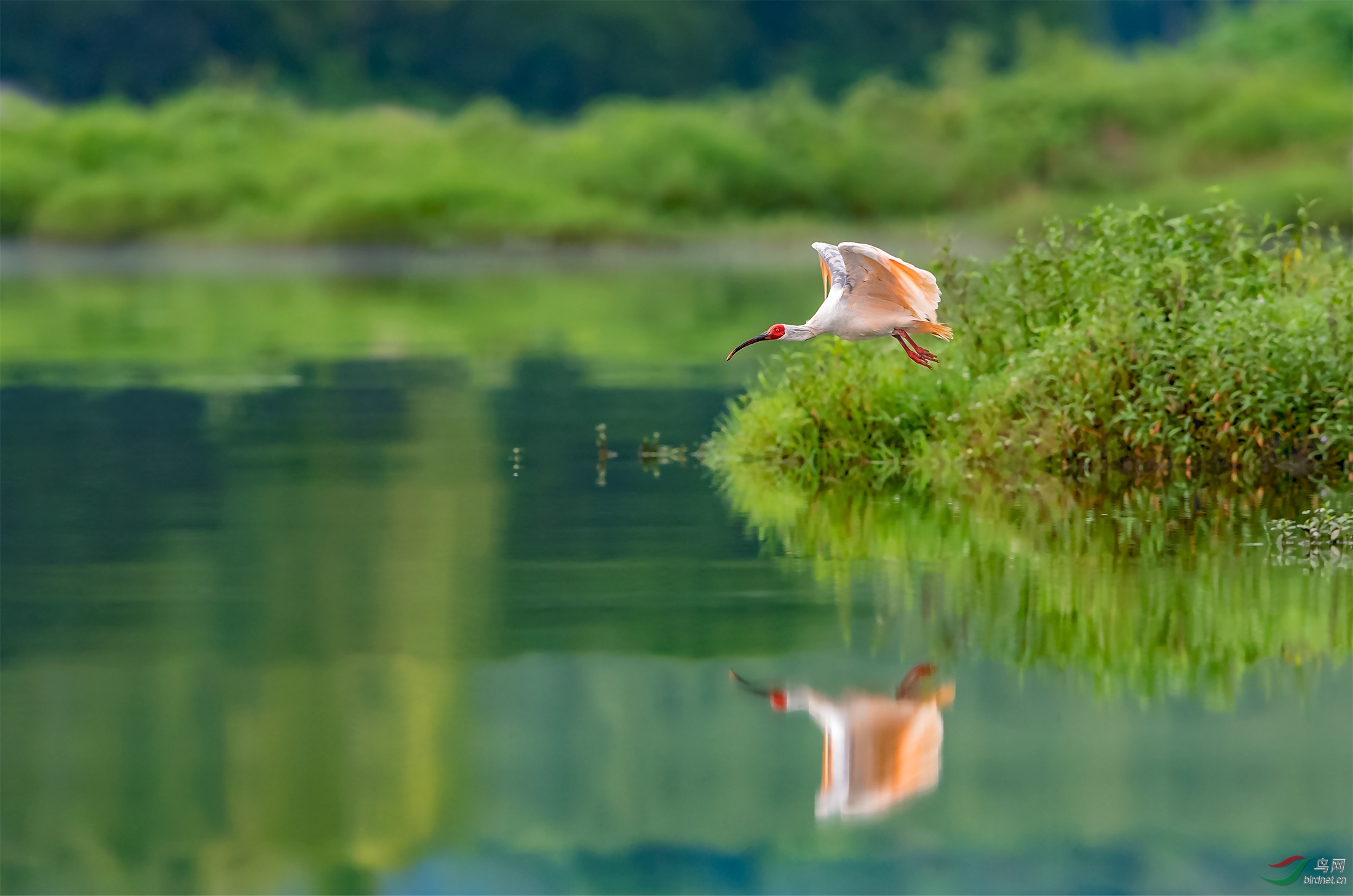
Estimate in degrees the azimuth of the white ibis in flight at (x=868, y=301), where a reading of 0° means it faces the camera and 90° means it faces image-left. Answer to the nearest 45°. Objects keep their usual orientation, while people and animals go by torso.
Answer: approximately 90°
